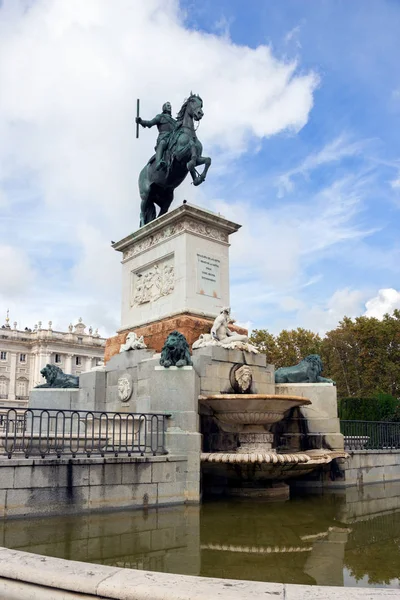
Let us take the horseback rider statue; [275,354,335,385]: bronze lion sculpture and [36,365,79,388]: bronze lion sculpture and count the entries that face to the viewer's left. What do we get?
1

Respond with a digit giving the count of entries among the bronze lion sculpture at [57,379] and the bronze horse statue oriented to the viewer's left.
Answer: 1

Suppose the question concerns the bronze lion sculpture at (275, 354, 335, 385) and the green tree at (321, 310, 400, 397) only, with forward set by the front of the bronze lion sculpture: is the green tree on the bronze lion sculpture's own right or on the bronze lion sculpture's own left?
on the bronze lion sculpture's own left

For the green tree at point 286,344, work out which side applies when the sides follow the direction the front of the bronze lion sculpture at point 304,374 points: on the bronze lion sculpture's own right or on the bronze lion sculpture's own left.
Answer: on the bronze lion sculpture's own left

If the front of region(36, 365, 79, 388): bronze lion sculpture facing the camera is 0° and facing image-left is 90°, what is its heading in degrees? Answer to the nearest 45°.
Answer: approximately 90°

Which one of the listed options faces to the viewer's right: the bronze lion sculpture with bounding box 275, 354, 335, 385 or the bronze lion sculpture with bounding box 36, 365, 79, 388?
the bronze lion sculpture with bounding box 275, 354, 335, 385

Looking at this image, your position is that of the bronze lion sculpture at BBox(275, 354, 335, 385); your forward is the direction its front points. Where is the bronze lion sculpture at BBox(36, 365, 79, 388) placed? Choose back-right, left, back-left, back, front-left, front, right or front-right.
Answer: back

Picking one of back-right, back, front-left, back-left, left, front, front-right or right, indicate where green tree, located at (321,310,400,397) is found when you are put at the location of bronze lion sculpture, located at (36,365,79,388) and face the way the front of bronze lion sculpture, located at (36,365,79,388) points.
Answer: back-right

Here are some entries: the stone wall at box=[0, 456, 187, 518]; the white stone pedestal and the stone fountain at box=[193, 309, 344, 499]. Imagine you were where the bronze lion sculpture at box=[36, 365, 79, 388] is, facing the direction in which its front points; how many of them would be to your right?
0

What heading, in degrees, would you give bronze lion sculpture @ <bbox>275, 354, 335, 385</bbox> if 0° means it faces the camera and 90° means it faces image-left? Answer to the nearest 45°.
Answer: approximately 270°
